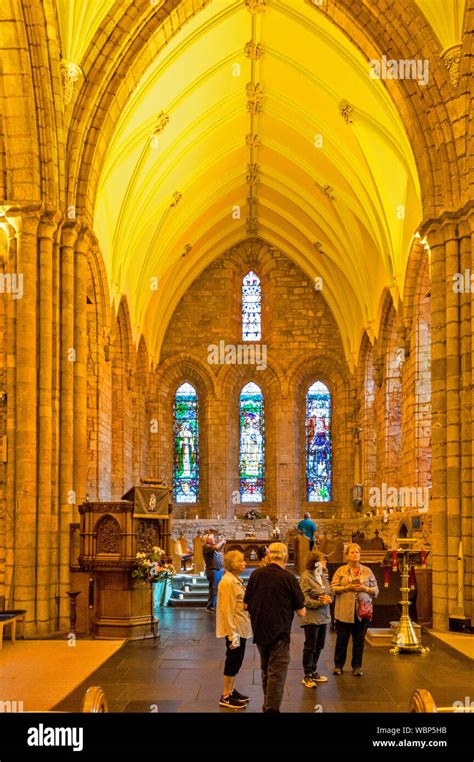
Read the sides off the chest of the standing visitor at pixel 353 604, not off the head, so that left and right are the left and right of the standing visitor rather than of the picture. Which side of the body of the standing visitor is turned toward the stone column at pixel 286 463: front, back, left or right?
back

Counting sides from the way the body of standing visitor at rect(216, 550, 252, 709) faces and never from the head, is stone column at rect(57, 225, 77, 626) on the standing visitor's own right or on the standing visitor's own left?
on the standing visitor's own left

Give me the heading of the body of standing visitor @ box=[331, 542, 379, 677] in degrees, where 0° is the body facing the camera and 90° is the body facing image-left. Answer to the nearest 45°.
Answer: approximately 0°

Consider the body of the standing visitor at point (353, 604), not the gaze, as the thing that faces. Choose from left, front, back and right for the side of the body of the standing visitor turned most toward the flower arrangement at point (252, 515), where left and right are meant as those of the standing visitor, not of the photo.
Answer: back

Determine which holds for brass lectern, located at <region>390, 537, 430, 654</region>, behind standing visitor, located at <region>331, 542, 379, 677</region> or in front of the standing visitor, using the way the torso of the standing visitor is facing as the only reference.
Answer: behind

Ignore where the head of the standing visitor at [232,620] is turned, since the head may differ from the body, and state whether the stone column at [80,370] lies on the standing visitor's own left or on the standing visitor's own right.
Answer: on the standing visitor's own left

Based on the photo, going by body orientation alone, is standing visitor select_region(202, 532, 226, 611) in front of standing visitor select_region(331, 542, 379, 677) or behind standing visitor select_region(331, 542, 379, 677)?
behind

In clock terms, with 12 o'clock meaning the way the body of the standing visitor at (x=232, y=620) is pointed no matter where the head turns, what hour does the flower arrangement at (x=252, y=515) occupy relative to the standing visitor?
The flower arrangement is roughly at 9 o'clock from the standing visitor.

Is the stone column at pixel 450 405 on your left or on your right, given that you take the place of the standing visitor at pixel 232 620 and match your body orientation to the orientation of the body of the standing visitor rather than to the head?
on your left

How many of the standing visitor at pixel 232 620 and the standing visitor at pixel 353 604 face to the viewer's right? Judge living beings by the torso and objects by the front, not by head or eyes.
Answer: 1

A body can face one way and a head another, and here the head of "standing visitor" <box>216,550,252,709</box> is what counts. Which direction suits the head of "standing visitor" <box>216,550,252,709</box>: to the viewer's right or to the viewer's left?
to the viewer's right

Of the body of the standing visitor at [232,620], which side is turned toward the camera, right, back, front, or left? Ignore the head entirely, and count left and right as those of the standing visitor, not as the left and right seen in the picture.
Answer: right

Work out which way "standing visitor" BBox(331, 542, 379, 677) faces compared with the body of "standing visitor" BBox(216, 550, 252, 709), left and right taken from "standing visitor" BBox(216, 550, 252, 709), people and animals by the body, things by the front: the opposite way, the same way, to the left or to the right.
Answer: to the right
